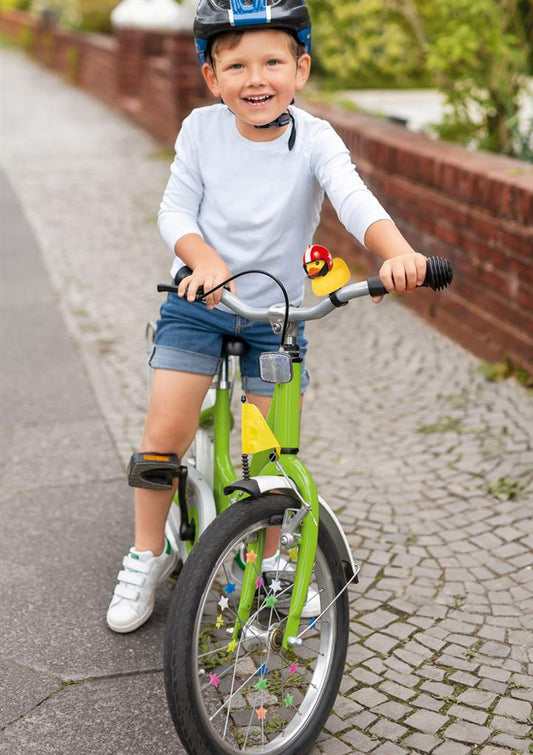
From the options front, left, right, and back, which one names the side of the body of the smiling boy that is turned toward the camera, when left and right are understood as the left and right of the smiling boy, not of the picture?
front

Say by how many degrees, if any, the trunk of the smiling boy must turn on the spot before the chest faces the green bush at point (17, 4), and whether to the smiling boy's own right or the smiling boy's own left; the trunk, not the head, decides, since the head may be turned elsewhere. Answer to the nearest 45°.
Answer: approximately 180°

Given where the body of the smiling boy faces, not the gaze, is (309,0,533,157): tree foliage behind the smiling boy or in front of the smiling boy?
behind

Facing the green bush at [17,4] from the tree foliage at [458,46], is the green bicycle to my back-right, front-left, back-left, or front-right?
back-left
